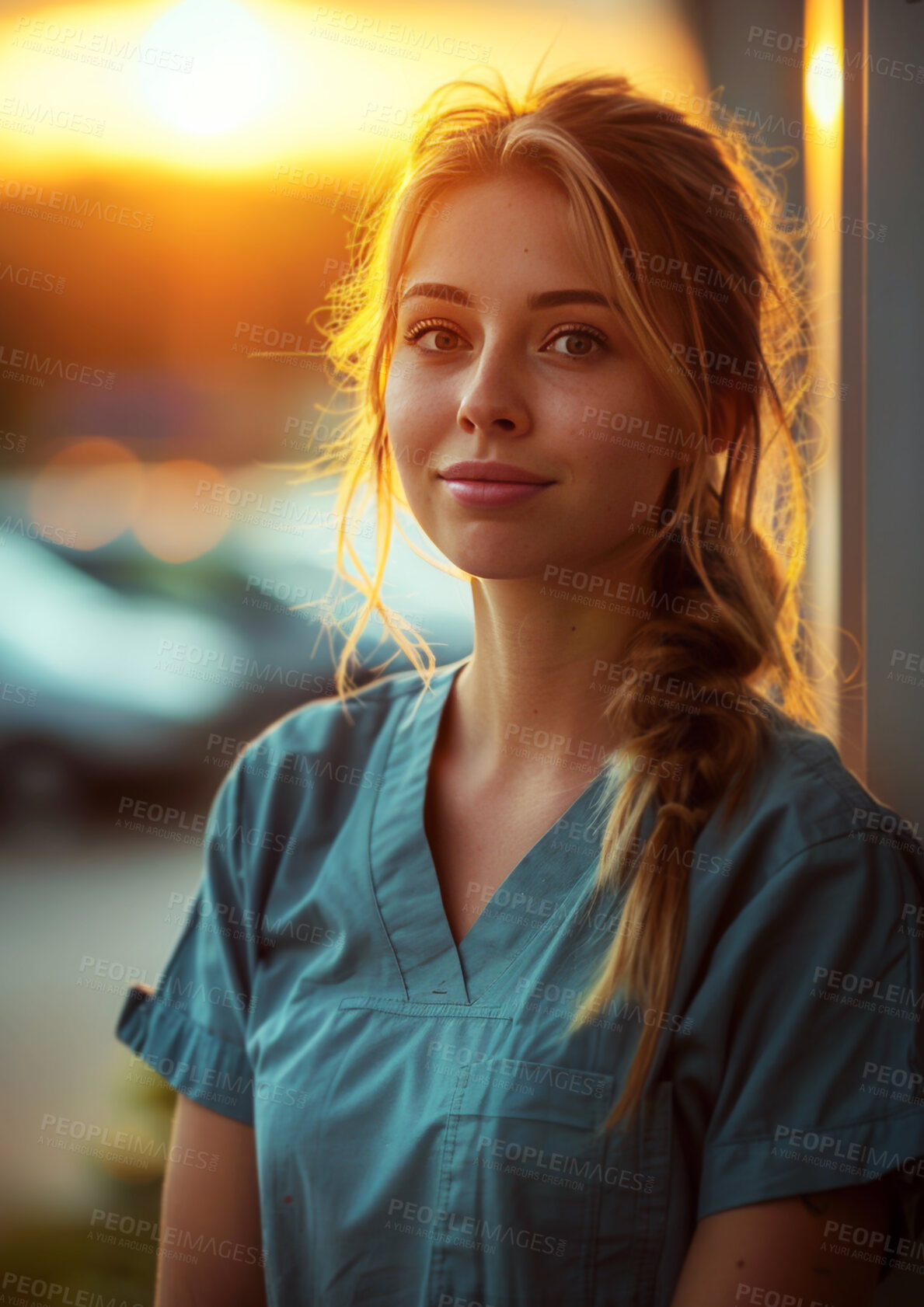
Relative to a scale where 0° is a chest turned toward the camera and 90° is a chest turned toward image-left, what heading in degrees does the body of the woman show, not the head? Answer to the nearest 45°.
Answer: approximately 45°
